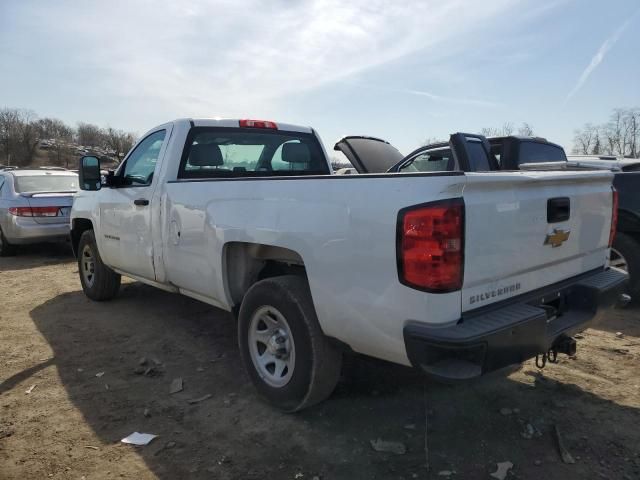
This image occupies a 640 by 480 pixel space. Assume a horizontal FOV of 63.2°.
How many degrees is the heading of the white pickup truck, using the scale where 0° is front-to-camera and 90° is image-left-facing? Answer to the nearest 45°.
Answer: approximately 135°

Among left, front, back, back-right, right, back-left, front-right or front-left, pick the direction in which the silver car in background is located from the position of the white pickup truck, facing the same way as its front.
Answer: front
